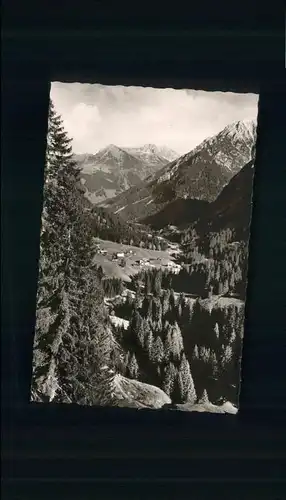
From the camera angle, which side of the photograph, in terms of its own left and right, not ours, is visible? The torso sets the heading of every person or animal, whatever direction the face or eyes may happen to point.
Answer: front
